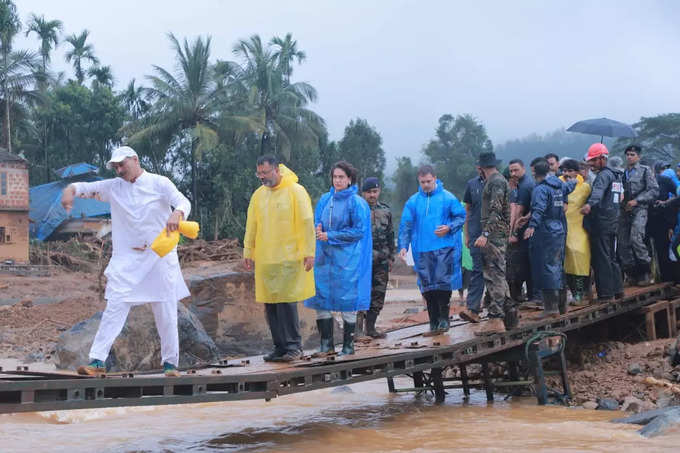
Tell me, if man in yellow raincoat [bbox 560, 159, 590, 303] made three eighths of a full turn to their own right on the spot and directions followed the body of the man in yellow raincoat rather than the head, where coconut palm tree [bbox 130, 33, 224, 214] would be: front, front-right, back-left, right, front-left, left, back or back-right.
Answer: front-left

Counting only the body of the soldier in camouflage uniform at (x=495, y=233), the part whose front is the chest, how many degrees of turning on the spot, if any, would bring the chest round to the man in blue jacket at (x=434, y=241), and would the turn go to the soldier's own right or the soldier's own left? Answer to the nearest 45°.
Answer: approximately 45° to the soldier's own right

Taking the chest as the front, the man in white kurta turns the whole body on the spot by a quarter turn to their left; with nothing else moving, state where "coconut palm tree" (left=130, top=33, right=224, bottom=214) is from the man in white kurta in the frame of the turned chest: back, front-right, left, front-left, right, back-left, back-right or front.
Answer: back-left

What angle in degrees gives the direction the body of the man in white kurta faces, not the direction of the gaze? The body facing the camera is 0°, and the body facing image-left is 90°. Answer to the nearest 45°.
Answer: approximately 45°

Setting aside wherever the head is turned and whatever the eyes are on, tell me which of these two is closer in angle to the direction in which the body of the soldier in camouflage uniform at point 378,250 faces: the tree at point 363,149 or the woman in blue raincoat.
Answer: the woman in blue raincoat

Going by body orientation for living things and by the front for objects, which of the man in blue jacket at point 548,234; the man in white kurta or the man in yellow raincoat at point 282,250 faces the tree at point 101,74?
the man in blue jacket

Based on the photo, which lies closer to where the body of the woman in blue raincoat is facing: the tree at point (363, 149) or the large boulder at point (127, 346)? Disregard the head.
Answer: the large boulder

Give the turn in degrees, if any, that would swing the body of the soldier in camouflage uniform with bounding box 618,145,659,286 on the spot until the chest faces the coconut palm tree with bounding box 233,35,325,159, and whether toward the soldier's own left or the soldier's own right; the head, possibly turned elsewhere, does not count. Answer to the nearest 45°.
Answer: approximately 90° to the soldier's own right

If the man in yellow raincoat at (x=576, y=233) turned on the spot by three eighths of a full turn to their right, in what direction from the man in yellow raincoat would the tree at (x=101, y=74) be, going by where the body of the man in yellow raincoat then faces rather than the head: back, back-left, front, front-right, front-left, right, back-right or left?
front-left

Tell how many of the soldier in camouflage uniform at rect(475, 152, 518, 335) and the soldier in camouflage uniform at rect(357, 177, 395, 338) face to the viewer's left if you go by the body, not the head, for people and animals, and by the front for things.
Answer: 1
